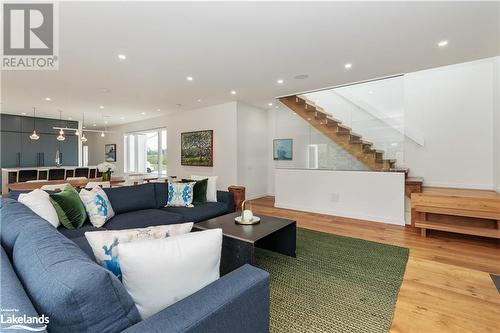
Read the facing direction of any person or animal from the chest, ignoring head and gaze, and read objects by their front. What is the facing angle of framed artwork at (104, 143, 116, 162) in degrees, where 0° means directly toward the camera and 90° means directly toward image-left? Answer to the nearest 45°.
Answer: approximately 45°

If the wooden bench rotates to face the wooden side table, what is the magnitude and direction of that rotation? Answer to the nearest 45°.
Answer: approximately 90° to its right

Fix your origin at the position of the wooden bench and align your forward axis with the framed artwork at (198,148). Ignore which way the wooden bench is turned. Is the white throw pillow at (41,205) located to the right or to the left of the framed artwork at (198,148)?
left

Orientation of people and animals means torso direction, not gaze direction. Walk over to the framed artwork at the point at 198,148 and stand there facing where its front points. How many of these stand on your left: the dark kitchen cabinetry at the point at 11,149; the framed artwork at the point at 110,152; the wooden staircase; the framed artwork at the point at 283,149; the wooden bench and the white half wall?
4

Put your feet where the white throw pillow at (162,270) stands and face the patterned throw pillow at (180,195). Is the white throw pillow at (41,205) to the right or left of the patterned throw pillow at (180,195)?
left

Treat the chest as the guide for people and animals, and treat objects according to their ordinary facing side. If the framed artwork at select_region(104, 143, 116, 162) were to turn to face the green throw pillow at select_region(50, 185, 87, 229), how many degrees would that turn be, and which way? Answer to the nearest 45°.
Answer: approximately 45° to its left

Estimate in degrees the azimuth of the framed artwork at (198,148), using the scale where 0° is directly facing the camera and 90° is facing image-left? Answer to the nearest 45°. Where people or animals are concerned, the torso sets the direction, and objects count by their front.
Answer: approximately 45°

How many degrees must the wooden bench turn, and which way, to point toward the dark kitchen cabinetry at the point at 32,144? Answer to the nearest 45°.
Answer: approximately 45° to its right

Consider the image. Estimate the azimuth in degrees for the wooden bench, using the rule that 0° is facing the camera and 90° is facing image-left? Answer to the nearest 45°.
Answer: approximately 45°
